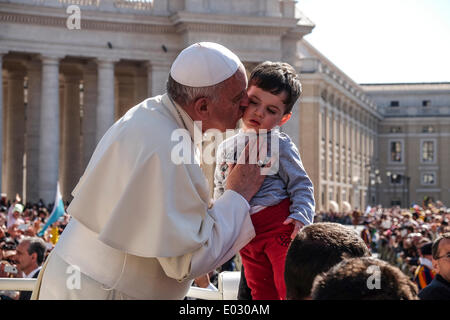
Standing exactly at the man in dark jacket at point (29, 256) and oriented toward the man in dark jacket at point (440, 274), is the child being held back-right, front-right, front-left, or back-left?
front-right

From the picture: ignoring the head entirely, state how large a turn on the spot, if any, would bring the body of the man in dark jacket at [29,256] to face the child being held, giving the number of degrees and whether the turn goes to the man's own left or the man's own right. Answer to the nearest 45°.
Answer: approximately 90° to the man's own left

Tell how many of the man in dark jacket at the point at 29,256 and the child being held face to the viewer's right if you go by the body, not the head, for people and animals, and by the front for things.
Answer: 0

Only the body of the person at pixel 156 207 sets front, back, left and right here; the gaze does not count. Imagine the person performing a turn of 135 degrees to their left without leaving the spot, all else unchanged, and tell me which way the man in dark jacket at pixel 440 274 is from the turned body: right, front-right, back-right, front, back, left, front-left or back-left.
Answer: right

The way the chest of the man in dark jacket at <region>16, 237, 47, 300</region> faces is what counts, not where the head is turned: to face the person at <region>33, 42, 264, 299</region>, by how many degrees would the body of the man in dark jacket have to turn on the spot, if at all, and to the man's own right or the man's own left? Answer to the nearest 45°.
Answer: approximately 90° to the man's own left

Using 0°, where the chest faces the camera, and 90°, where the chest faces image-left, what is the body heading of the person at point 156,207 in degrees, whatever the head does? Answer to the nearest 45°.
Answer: approximately 270°

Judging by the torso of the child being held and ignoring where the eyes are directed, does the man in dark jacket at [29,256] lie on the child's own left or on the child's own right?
on the child's own right

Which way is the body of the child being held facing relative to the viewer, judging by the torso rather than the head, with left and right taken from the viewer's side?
facing the viewer and to the left of the viewer
